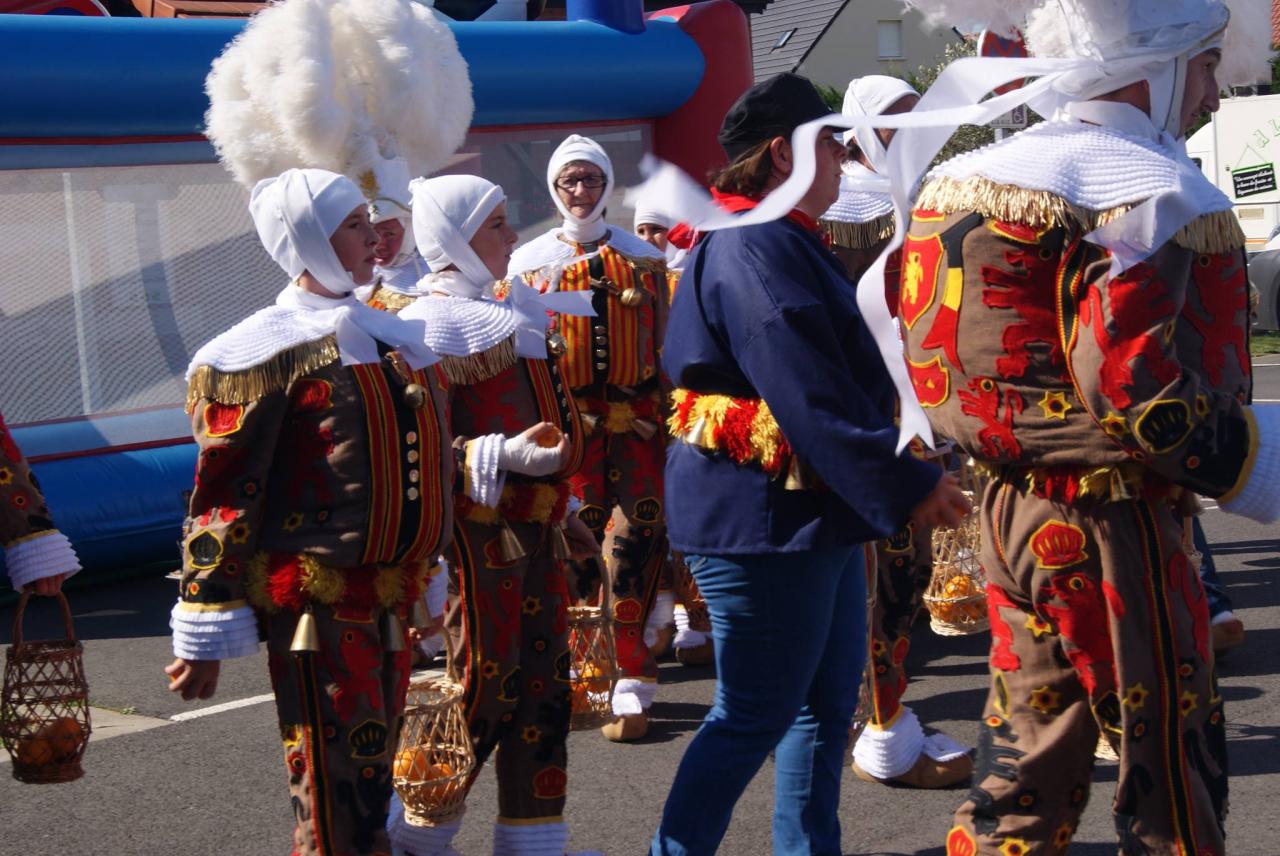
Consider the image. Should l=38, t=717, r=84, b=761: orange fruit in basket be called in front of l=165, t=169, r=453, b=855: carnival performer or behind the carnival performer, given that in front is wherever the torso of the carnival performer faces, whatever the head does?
behind

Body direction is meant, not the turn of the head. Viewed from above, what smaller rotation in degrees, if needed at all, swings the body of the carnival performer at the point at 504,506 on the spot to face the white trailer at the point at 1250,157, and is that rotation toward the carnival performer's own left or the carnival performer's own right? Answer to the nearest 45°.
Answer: approximately 45° to the carnival performer's own left

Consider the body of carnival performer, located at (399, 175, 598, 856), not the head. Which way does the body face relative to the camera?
to the viewer's right

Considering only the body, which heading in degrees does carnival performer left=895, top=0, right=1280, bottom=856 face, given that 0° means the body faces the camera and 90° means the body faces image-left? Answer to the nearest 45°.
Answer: approximately 225°

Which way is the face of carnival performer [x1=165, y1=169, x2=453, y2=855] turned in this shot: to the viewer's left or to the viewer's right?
to the viewer's right

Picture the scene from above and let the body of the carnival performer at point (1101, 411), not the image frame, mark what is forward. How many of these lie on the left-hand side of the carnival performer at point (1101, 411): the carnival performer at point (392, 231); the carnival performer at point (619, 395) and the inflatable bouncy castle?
3

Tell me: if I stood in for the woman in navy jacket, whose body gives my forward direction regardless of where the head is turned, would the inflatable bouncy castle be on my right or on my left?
on my left

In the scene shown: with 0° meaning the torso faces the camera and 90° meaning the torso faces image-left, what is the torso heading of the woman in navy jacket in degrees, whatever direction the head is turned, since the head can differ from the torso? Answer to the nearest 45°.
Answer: approximately 270°

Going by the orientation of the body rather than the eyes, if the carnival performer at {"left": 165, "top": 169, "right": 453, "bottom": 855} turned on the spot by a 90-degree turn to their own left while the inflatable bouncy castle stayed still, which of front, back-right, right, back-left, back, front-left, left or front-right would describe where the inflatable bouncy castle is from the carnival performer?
front-left

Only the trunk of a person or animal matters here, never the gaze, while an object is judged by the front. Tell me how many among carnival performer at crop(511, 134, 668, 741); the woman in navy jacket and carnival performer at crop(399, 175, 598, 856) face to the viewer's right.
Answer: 2

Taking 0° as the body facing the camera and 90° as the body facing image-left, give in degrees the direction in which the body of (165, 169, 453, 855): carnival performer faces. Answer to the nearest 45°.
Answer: approximately 315°
